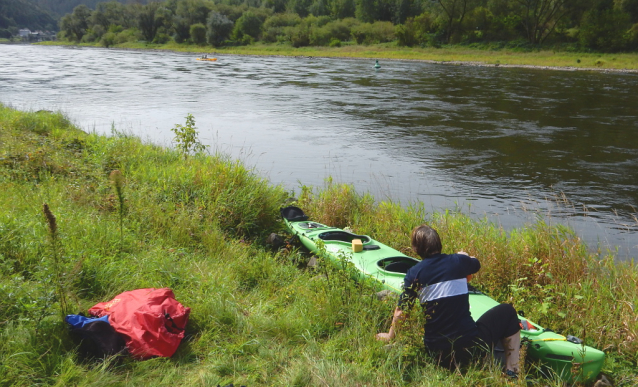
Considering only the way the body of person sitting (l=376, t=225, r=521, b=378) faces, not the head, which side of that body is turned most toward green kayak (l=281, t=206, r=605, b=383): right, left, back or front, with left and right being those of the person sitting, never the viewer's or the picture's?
front

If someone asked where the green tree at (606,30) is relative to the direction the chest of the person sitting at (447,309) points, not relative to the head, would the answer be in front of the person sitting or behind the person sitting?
in front

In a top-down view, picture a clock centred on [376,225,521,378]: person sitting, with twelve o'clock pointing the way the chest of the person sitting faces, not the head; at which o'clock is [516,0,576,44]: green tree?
The green tree is roughly at 12 o'clock from the person sitting.

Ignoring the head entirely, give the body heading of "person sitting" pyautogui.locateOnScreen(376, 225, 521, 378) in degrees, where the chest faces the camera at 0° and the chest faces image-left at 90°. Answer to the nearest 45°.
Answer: approximately 180°

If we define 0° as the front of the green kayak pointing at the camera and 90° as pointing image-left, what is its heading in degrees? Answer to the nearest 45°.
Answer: approximately 315°

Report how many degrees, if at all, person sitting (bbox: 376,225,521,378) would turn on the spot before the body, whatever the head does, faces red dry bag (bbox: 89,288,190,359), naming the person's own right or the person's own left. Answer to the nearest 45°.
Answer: approximately 90° to the person's own left

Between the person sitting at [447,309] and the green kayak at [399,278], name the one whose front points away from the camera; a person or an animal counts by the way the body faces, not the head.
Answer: the person sitting

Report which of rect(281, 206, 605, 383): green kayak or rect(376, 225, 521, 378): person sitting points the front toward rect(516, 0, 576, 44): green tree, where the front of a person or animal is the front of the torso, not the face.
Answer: the person sitting

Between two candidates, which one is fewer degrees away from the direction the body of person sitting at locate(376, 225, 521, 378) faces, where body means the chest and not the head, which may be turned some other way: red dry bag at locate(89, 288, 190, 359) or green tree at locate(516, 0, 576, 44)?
the green tree

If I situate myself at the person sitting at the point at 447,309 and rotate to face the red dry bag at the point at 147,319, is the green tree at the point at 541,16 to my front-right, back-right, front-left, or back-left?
back-right

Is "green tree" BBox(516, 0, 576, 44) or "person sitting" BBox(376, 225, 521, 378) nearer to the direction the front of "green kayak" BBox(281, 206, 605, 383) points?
the person sitting

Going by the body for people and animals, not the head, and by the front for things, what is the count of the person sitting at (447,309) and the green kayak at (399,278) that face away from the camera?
1
